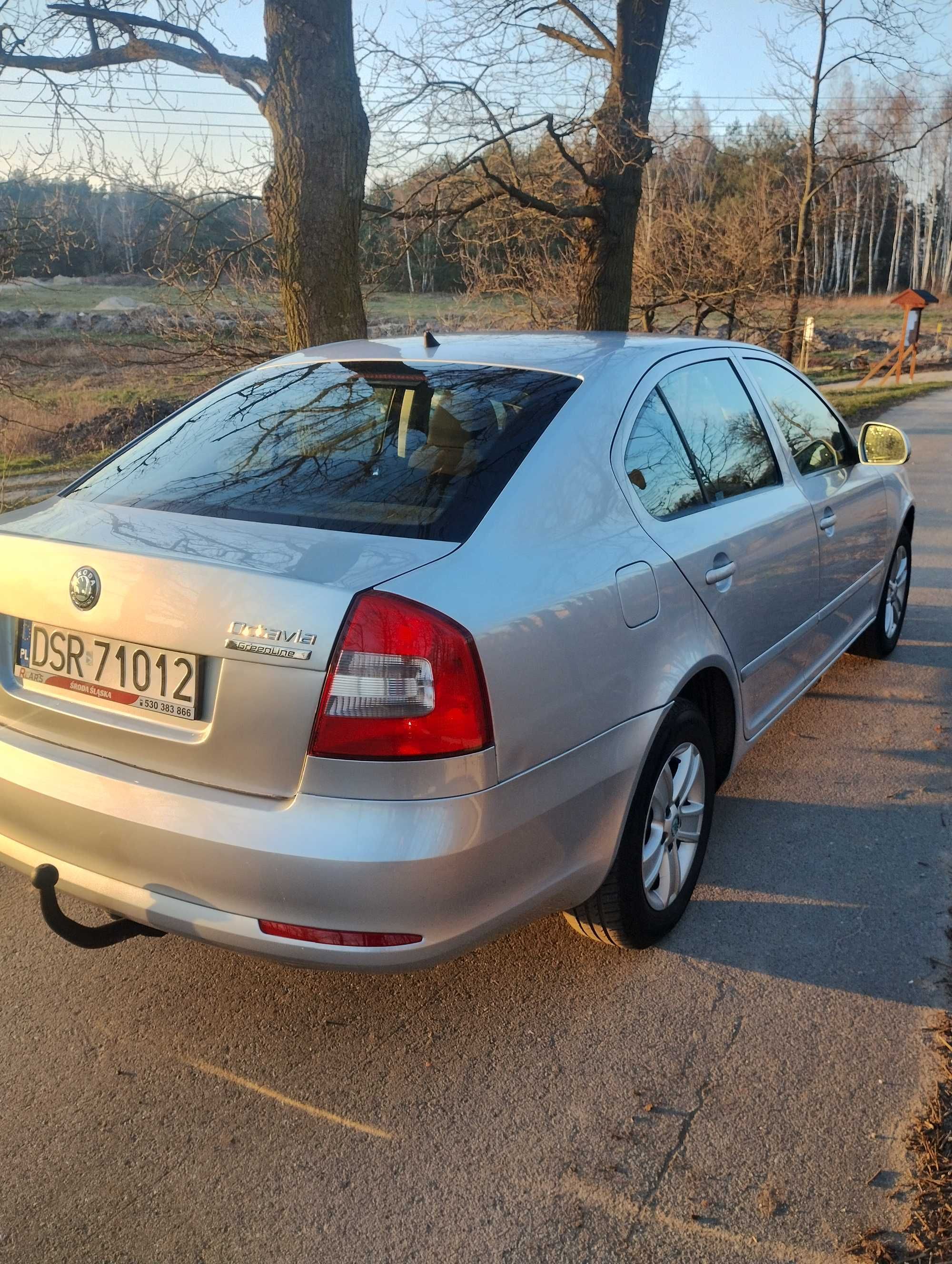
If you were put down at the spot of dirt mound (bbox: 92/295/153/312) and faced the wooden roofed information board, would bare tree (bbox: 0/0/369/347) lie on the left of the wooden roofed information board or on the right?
right

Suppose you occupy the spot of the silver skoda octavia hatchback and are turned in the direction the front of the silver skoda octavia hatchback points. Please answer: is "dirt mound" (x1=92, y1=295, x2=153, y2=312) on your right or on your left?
on your left

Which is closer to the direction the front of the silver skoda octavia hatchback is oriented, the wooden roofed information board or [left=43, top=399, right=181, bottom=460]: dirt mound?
the wooden roofed information board

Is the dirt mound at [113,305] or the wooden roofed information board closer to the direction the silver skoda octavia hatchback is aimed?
the wooden roofed information board

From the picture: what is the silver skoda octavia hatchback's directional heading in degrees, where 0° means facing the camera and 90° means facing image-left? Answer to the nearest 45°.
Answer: approximately 225°

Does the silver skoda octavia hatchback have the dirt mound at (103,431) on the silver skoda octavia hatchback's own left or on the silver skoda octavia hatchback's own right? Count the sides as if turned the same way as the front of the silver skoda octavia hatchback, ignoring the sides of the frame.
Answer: on the silver skoda octavia hatchback's own left

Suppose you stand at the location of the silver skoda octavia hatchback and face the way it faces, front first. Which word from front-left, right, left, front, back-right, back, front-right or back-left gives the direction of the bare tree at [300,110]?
front-left

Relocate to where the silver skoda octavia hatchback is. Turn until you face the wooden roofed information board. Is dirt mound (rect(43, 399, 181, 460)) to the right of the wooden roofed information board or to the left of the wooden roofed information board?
left
